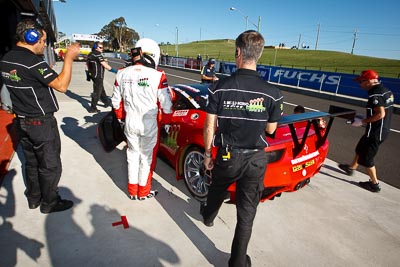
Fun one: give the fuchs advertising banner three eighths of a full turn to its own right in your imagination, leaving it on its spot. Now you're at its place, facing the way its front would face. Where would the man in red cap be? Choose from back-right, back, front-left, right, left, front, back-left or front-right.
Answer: back

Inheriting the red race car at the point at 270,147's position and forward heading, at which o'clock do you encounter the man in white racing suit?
The man in white racing suit is roughly at 10 o'clock from the red race car.

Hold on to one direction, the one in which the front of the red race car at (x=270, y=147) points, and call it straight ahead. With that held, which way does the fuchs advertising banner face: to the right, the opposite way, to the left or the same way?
to the left

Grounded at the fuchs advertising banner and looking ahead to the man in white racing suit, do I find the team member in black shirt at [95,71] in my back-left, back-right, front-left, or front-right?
front-right

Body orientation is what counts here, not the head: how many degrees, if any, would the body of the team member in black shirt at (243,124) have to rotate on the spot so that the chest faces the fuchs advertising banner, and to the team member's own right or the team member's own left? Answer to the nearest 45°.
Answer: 0° — they already face it

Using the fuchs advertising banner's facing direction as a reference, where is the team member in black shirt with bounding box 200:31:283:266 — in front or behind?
in front

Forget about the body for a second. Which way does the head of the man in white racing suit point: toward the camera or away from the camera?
away from the camera

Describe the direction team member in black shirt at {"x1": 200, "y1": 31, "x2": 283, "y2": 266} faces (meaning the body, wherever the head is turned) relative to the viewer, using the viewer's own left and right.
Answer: facing away from the viewer

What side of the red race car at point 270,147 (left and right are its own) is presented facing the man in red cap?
right

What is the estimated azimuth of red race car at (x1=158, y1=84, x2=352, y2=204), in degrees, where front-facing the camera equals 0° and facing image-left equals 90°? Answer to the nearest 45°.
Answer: approximately 135°

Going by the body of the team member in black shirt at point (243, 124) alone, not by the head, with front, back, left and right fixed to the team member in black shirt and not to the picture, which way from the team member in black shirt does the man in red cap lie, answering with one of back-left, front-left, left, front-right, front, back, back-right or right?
front-right

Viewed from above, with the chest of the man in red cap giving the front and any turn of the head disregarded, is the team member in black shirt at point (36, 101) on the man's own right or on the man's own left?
on the man's own left

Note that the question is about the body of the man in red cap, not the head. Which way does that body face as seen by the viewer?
to the viewer's left

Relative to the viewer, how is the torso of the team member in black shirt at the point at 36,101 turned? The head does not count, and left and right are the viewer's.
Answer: facing away from the viewer and to the right of the viewer
